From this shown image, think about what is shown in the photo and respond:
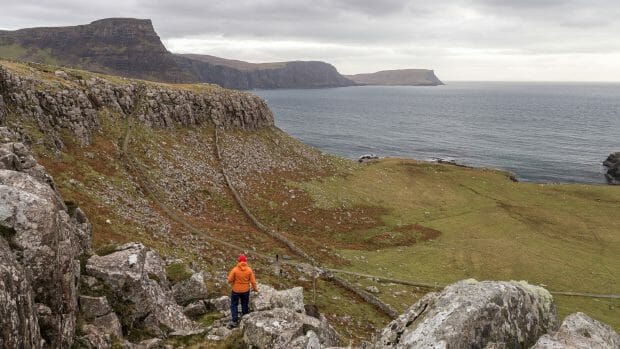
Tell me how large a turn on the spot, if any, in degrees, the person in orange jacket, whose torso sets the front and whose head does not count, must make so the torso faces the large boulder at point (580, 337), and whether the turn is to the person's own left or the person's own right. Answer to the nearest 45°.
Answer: approximately 135° to the person's own right

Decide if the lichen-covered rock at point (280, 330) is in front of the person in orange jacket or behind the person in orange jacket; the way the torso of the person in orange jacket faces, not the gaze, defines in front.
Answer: behind

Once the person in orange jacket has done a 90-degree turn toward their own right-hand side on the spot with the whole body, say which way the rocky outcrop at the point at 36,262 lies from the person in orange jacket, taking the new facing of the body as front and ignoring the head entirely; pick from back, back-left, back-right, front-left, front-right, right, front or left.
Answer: back-right

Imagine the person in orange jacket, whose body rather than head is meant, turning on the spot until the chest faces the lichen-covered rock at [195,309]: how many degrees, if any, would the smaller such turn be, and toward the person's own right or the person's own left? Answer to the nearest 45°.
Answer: approximately 45° to the person's own left

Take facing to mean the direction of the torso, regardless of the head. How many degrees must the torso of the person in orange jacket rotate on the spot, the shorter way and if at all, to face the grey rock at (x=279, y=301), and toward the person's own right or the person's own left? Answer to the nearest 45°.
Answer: approximately 45° to the person's own right

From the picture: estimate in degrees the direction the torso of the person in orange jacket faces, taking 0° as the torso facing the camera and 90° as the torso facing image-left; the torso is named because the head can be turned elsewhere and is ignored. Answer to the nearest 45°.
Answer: approximately 180°

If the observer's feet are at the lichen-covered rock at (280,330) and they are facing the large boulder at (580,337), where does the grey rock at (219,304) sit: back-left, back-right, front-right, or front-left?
back-left

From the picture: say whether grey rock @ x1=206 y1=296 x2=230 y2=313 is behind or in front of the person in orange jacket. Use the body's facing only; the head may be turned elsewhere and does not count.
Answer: in front

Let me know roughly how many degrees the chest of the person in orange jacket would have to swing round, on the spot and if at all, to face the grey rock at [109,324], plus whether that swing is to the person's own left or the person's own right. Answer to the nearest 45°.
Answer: approximately 135° to the person's own left

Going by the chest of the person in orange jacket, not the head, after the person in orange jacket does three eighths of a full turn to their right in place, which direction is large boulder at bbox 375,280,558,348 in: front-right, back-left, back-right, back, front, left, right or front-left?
front
